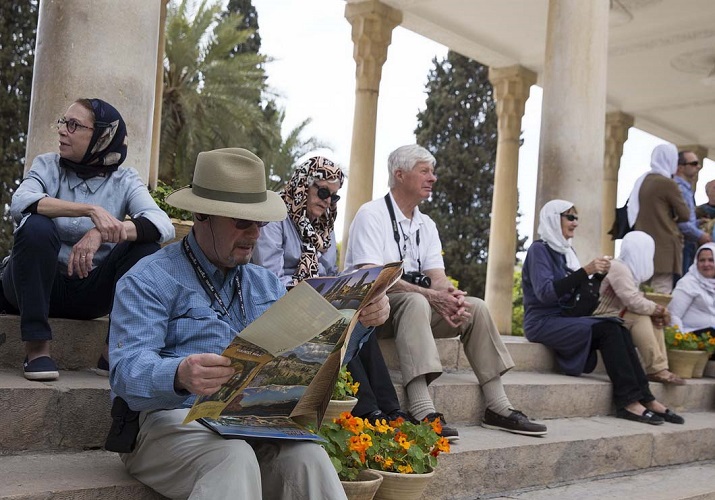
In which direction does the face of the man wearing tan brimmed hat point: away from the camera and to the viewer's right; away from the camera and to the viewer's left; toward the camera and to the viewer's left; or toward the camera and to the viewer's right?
toward the camera and to the viewer's right

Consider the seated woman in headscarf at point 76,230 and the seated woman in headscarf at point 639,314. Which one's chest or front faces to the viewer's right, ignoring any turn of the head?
the seated woman in headscarf at point 639,314

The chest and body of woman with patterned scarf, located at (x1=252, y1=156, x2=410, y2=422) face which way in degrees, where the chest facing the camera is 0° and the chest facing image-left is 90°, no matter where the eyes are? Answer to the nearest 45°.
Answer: approximately 315°

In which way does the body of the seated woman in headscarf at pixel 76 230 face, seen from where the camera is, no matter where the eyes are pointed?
toward the camera

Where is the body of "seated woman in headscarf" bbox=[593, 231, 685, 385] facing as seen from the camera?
to the viewer's right

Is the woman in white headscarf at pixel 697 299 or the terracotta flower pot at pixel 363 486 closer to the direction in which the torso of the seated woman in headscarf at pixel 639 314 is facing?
the woman in white headscarf

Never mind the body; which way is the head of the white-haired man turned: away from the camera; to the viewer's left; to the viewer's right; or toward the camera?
to the viewer's right

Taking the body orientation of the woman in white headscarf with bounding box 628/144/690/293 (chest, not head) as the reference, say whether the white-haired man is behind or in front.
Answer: behind

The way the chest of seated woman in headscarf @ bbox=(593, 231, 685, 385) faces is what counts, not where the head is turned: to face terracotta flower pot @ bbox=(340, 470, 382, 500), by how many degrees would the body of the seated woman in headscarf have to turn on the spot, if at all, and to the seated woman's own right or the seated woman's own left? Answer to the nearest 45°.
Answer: approximately 90° to the seated woman's own right

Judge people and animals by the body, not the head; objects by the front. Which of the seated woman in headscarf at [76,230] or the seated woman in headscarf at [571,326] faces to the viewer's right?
the seated woman in headscarf at [571,326]

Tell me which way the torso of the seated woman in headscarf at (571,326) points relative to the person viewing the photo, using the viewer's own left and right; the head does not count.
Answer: facing to the right of the viewer

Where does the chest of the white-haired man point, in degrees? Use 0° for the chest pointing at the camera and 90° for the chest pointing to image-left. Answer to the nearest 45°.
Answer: approximately 315°
